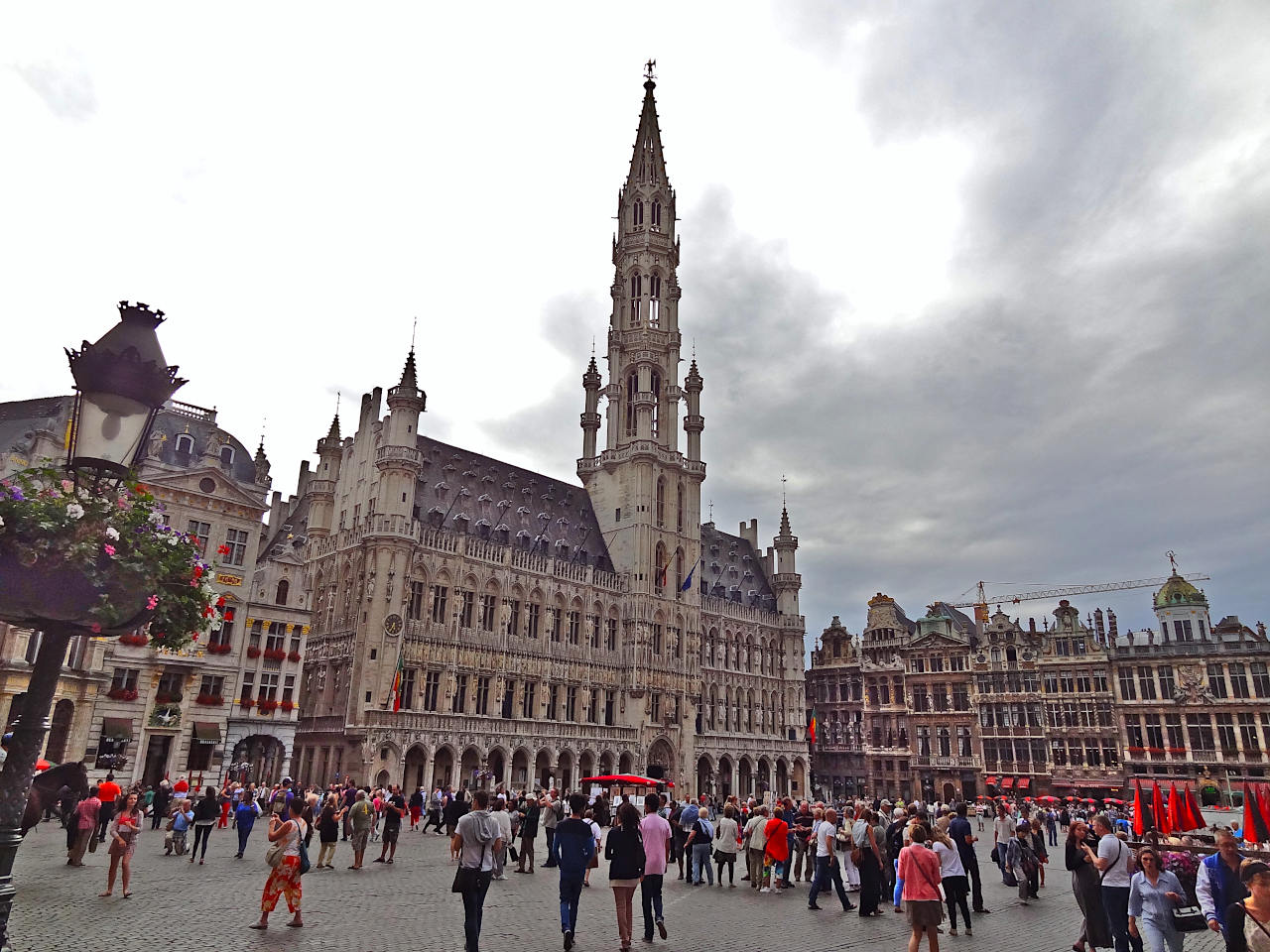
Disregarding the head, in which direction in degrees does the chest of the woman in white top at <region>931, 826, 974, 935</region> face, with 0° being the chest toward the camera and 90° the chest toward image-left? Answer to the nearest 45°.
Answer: approximately 135°

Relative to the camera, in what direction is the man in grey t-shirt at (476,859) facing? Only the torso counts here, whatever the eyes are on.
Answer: away from the camera

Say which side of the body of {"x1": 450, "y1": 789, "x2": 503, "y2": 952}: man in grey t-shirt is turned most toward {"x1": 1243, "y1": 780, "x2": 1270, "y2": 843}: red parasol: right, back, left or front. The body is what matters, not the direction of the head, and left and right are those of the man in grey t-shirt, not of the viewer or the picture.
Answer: right

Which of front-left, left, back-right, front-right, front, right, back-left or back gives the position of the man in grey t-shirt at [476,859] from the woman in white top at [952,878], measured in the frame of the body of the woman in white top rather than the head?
left

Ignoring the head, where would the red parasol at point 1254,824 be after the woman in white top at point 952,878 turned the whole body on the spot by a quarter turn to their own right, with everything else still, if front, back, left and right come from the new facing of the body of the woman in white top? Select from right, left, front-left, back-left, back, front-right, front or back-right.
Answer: front

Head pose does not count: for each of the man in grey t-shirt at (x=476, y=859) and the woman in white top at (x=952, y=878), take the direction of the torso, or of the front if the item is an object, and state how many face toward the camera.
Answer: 0

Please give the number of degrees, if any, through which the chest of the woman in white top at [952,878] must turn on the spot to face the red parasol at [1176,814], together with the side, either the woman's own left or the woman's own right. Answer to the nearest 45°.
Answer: approximately 90° to the woman's own right

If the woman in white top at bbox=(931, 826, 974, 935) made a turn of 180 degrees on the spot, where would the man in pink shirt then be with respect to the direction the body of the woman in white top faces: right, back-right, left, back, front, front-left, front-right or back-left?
right

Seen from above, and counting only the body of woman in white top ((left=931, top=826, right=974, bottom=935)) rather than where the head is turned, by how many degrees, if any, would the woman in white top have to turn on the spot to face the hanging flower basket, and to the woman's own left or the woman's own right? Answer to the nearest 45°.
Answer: approximately 90° to the woman's own left

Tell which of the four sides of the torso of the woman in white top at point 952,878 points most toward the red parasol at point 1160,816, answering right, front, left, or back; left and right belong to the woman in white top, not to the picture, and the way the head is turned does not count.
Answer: right

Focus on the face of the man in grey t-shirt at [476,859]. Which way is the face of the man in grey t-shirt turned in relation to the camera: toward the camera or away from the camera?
away from the camera
